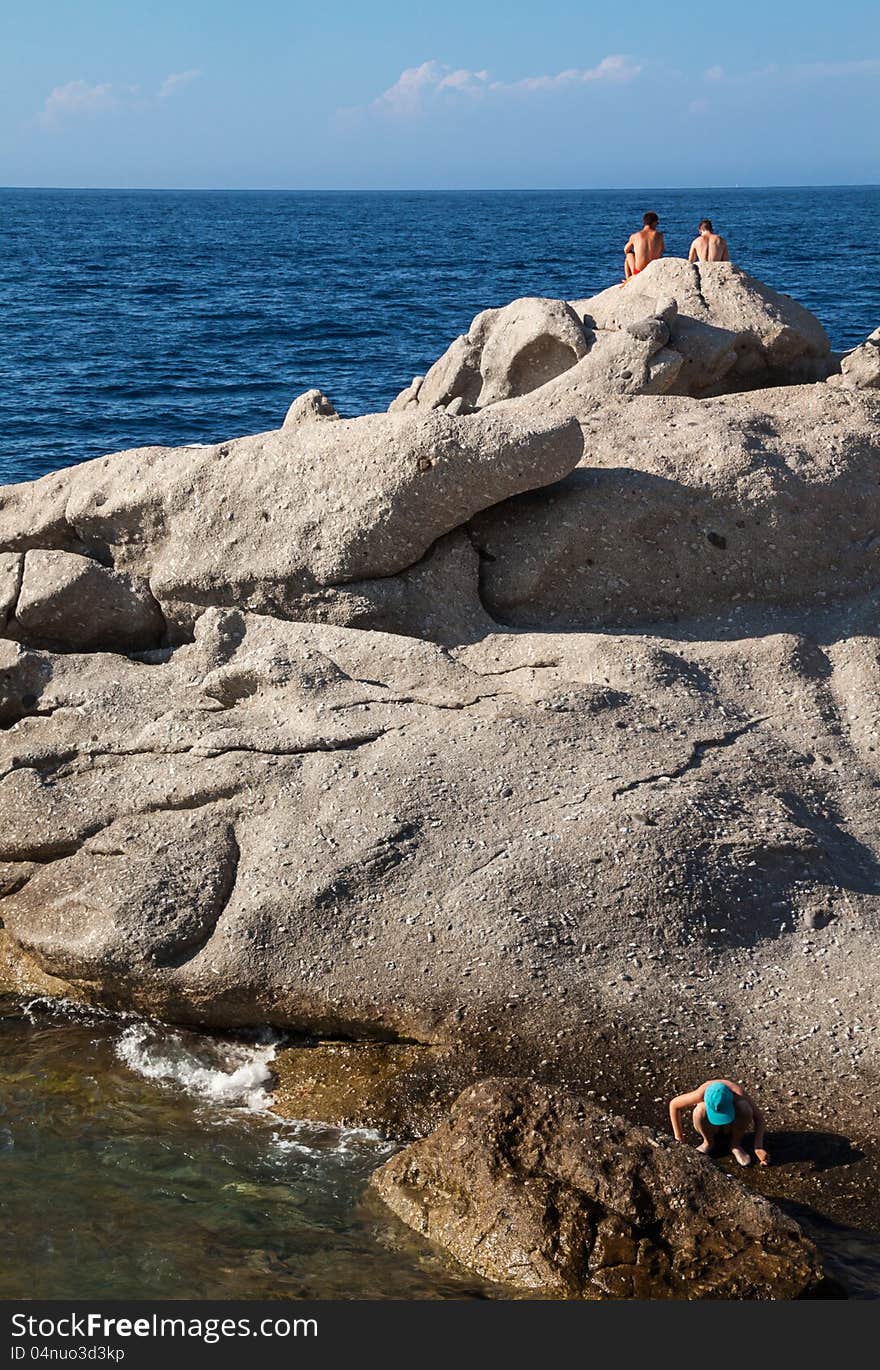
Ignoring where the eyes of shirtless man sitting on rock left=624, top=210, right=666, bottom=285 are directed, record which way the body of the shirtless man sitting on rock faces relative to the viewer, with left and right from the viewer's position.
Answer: facing away from the viewer and to the left of the viewer

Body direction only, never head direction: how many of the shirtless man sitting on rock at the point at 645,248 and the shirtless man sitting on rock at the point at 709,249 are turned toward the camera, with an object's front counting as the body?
0

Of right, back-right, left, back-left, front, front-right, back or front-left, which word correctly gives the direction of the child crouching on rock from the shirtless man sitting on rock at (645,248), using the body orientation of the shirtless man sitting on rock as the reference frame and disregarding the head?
back-left

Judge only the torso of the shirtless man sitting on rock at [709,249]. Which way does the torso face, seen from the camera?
away from the camera

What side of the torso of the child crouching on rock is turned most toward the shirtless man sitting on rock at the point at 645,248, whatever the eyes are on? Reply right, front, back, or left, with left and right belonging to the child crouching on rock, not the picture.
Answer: back

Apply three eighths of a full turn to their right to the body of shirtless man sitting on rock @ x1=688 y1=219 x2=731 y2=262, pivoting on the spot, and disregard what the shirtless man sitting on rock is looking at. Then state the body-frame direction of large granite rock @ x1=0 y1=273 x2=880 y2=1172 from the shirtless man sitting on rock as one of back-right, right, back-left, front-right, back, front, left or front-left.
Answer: front-right

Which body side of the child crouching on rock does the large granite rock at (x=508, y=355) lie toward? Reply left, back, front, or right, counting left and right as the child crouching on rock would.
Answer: back

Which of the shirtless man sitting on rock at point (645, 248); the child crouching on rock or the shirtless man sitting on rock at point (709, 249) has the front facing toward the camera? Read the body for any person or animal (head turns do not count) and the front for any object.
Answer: the child crouching on rock

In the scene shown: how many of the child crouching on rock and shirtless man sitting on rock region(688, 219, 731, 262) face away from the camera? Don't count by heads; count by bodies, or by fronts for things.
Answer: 1

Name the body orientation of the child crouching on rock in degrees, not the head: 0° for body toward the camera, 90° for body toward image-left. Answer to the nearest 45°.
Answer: approximately 0°

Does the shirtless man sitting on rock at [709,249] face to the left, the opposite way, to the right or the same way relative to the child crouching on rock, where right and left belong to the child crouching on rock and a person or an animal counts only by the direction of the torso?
the opposite way

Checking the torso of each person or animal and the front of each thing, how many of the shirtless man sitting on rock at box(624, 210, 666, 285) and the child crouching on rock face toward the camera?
1
